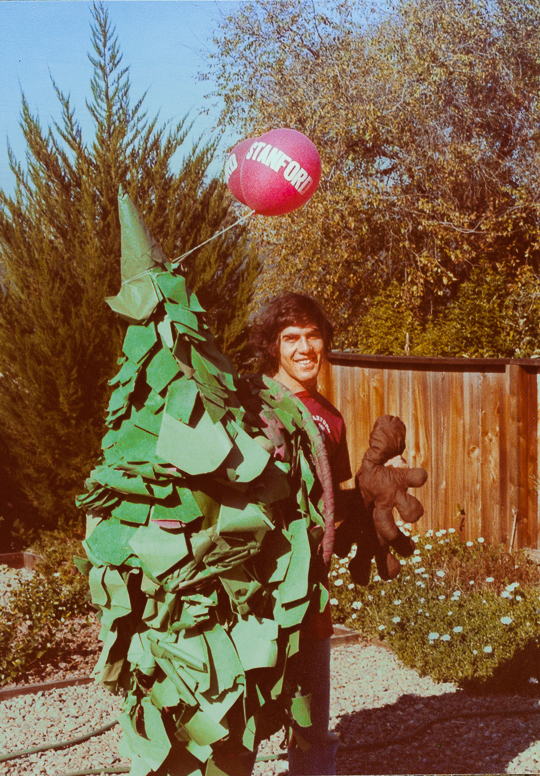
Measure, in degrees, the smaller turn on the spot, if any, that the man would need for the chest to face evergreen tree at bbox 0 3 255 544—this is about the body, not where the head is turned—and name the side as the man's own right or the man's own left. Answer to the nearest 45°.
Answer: approximately 180°

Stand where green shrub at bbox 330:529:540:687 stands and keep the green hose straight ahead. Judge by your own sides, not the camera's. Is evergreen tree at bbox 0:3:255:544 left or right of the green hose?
right

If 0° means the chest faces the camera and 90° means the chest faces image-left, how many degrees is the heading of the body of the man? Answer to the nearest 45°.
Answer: approximately 315°

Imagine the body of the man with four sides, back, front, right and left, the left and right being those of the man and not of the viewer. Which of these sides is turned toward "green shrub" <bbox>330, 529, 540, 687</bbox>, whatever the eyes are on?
left

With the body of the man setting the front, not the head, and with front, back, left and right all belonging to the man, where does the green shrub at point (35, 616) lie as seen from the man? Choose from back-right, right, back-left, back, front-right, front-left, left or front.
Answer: back

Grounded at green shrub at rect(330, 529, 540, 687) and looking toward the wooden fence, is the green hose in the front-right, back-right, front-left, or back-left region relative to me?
back-left

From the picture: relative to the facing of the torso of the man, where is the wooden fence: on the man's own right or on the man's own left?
on the man's own left
